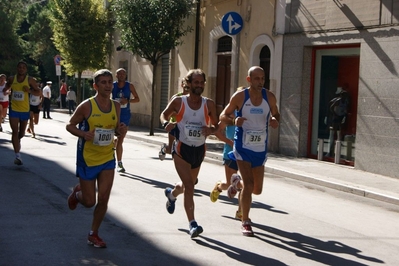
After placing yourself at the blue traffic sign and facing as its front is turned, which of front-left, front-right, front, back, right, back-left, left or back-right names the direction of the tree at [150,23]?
back-right

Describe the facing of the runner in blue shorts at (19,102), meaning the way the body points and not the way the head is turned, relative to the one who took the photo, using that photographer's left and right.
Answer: facing the viewer

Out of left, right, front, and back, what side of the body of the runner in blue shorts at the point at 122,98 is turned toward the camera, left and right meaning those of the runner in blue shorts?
front

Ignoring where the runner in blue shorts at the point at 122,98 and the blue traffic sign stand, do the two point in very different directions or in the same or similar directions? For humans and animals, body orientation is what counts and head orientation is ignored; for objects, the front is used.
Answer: same or similar directions

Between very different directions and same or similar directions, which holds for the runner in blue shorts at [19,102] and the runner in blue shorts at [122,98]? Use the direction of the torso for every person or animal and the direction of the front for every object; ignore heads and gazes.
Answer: same or similar directions

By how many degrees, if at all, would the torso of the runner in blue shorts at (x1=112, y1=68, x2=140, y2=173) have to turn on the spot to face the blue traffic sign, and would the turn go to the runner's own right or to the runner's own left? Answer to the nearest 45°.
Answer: approximately 135° to the runner's own left

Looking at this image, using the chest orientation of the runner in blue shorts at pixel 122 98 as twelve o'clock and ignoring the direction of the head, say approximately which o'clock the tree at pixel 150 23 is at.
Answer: The tree is roughly at 6 o'clock from the runner in blue shorts.

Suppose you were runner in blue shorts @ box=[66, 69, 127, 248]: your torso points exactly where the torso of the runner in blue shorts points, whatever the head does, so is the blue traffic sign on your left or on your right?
on your left

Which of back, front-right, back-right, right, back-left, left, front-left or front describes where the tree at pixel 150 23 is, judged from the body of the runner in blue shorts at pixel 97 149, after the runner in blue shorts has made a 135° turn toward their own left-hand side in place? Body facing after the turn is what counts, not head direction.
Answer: front

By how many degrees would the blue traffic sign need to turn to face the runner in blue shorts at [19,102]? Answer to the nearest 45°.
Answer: approximately 45° to its right

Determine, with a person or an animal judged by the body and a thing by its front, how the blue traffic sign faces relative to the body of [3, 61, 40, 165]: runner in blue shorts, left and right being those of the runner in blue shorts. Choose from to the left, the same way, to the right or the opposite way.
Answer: the same way

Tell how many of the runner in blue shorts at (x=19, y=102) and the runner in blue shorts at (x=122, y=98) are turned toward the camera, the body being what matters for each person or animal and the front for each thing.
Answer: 2

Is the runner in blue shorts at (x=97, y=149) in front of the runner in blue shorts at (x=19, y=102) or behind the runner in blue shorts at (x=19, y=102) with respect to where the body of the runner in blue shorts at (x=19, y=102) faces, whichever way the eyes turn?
in front
